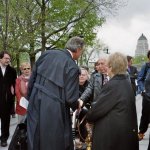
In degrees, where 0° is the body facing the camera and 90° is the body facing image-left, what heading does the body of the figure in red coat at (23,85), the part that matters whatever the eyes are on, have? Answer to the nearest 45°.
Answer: approximately 315°

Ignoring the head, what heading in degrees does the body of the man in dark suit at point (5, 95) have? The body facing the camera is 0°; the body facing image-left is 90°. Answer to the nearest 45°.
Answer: approximately 0°

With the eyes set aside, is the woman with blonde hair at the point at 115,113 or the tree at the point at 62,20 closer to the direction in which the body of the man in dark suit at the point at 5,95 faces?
the woman with blonde hair

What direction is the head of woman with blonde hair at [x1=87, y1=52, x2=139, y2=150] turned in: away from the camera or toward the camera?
away from the camera

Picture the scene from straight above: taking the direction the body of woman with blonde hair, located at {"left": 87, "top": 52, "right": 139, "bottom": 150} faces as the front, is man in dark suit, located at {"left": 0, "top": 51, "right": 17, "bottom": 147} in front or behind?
in front

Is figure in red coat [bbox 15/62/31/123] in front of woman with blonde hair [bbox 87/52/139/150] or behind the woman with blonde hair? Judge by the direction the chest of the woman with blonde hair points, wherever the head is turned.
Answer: in front

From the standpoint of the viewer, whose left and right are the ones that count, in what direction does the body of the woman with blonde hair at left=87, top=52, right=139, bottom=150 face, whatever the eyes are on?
facing away from the viewer and to the left of the viewer

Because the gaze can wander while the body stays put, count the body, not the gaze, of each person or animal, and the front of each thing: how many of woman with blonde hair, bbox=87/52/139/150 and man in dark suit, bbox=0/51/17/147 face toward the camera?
1
